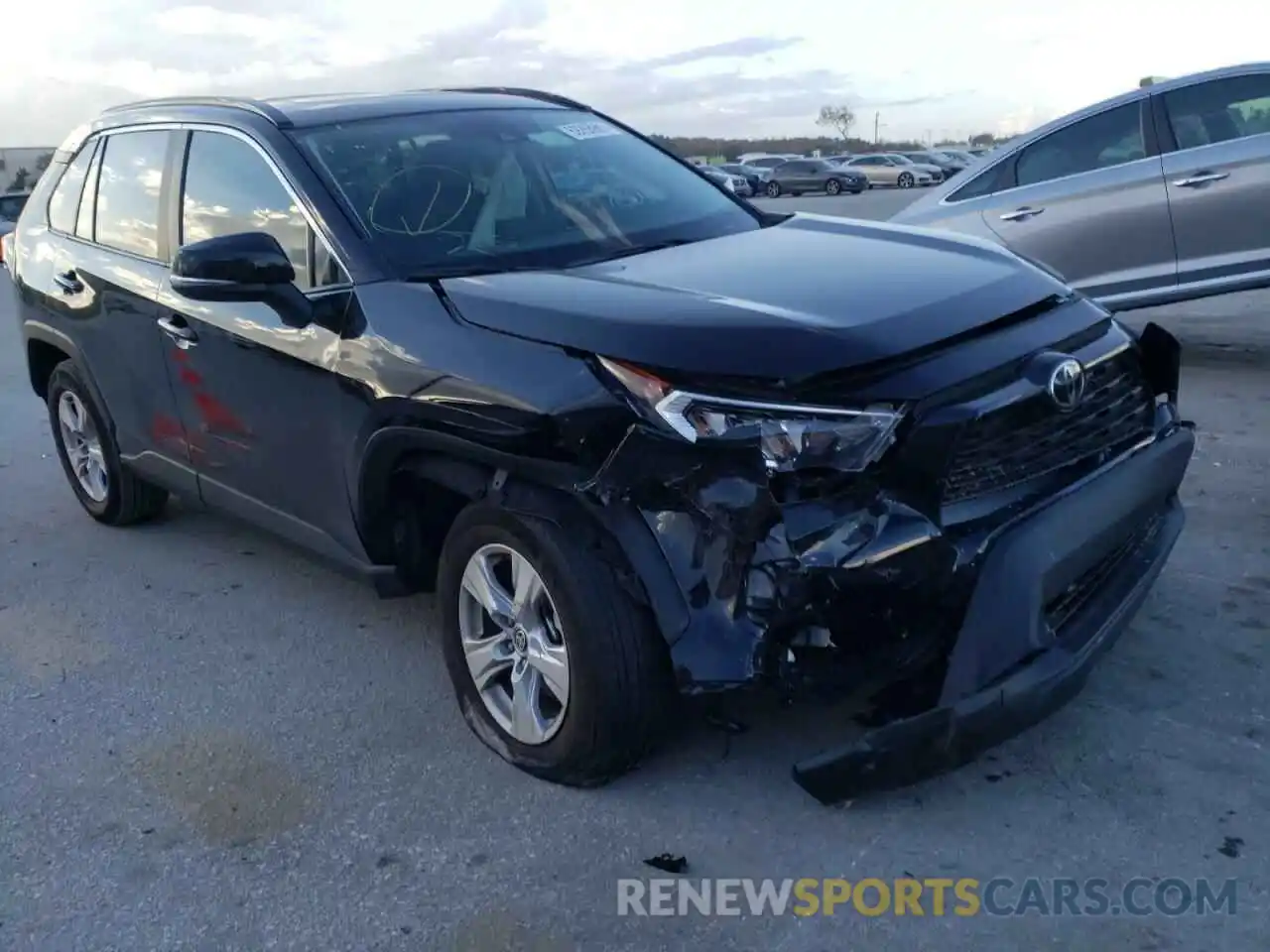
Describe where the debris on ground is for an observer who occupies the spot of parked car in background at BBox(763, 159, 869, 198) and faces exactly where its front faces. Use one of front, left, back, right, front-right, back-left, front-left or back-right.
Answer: front-right

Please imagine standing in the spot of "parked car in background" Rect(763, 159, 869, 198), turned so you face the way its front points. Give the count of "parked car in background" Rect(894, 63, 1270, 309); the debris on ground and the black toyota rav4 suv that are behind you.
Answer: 0

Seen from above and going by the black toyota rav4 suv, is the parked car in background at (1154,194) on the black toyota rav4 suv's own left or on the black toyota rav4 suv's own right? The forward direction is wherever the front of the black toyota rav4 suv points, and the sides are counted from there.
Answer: on the black toyota rav4 suv's own left

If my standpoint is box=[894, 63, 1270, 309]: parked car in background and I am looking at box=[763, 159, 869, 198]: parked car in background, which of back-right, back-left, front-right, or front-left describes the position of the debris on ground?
back-left

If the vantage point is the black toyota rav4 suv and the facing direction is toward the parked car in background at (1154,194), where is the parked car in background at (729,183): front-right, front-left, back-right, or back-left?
front-left

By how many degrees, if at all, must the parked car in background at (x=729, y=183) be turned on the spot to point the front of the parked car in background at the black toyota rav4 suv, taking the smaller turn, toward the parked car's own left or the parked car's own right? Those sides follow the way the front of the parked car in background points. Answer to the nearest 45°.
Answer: approximately 45° to the parked car's own right

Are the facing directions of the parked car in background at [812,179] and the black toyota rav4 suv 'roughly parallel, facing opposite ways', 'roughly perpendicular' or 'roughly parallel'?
roughly parallel

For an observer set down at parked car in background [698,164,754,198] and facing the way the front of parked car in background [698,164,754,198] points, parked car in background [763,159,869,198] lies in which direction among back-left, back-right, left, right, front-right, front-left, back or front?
back-left

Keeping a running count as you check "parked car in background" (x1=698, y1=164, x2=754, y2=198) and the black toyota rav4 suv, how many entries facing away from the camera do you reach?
0

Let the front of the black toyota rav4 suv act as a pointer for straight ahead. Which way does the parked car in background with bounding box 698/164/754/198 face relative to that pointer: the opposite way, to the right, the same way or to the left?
the same way

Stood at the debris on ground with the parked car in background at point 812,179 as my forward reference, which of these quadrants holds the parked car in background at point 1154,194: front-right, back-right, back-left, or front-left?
front-right

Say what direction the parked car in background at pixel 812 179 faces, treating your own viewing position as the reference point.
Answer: facing the viewer and to the right of the viewer
